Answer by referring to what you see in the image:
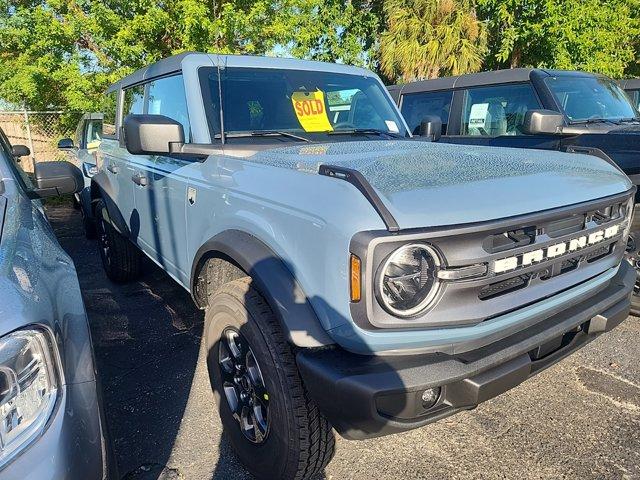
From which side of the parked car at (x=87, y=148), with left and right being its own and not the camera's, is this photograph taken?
front

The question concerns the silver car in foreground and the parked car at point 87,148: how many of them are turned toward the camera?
2

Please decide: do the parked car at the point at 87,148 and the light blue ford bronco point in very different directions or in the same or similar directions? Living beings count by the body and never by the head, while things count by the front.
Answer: same or similar directions

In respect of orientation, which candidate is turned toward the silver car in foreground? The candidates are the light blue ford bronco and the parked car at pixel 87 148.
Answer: the parked car

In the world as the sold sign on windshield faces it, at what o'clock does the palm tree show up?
The palm tree is roughly at 8 o'clock from the sold sign on windshield.

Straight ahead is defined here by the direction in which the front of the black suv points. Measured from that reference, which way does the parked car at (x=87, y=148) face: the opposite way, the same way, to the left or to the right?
the same way

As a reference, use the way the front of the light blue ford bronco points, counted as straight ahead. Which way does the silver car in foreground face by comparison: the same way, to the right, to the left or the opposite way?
the same way

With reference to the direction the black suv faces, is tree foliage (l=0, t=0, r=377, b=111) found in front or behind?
behind

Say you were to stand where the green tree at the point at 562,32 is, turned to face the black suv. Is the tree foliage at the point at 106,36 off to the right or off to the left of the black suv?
right

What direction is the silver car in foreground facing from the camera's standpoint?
toward the camera

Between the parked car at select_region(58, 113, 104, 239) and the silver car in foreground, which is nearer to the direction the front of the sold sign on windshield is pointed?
the silver car in foreground

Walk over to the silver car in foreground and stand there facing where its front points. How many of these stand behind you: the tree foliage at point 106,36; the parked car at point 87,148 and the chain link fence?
3

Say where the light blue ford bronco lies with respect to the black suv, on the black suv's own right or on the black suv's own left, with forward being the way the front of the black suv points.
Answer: on the black suv's own right

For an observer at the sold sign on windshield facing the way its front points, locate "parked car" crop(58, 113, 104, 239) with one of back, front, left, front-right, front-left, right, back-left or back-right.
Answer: back

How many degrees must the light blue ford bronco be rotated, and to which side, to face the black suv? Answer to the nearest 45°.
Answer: approximately 90° to its left
